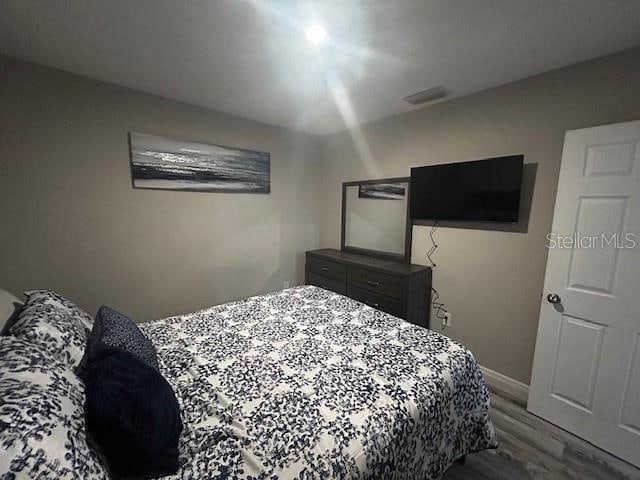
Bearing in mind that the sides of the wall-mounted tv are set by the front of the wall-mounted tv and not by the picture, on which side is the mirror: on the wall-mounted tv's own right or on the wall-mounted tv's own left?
on the wall-mounted tv's own right

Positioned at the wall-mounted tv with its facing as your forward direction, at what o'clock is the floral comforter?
The floral comforter is roughly at 11 o'clock from the wall-mounted tv.

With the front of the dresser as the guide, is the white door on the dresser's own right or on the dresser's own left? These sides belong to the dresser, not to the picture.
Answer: on the dresser's own left

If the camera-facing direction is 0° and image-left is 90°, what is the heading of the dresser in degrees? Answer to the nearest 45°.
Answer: approximately 45°

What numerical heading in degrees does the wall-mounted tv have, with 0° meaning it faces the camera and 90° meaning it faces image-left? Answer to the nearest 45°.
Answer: approximately 45°

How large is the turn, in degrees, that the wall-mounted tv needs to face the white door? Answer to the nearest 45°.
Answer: approximately 90° to its left

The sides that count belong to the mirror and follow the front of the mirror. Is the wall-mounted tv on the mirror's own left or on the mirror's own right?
on the mirror's own left

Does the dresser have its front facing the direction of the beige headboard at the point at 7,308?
yes

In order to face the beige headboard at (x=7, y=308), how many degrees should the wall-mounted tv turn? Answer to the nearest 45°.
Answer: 0° — it already faces it

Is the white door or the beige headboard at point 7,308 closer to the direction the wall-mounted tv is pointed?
the beige headboard

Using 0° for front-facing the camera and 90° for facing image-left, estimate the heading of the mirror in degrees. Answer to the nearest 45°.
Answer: approximately 45°
